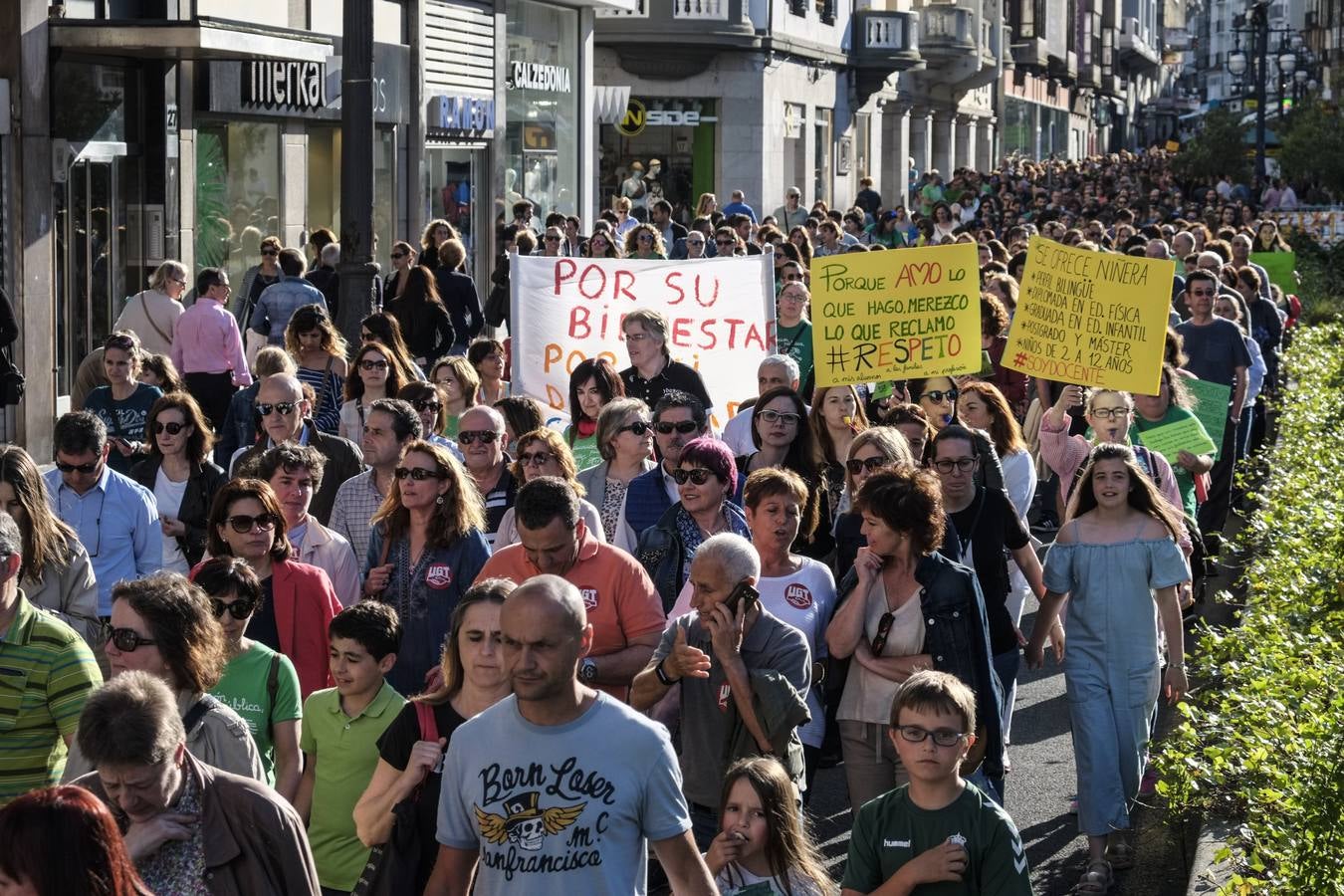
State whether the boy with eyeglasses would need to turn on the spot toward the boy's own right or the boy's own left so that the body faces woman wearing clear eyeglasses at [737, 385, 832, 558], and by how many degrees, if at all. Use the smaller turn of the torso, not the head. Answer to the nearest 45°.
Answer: approximately 180°

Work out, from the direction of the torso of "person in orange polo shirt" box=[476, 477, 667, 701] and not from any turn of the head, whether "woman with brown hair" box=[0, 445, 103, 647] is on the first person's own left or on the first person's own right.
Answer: on the first person's own right

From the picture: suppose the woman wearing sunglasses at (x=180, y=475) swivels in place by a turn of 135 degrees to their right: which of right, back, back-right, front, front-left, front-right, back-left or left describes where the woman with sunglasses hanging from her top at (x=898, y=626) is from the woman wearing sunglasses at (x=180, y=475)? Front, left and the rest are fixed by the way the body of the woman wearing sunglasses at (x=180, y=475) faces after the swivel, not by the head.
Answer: back-right

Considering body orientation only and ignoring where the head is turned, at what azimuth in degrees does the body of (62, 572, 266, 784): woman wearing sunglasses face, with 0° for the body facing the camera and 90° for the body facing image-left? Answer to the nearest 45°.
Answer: approximately 45°

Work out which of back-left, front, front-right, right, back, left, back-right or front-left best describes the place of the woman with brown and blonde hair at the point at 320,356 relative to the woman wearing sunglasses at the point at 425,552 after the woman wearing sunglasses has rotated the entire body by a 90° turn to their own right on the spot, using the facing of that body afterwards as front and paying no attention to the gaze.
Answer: front-right

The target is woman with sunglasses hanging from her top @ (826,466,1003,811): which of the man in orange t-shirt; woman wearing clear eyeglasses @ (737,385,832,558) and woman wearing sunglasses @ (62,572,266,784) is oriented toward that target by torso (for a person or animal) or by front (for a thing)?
woman wearing clear eyeglasses @ (737,385,832,558)

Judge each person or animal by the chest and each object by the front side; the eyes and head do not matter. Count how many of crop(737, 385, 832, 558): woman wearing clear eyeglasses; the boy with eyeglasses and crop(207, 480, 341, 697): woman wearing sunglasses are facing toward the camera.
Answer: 3

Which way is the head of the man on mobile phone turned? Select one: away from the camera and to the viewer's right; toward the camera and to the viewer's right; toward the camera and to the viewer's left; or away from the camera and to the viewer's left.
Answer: toward the camera and to the viewer's left

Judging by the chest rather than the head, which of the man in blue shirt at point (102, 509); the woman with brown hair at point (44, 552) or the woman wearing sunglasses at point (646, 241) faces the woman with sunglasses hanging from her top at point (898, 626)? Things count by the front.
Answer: the woman wearing sunglasses at point (646, 241)
